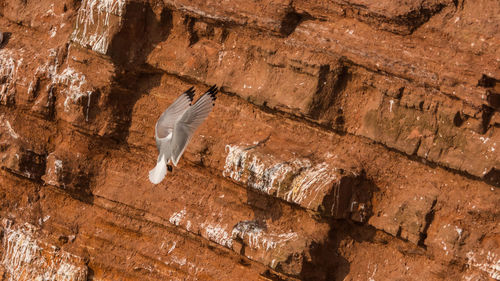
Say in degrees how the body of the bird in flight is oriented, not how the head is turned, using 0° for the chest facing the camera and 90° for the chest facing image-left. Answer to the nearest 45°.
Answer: approximately 180°
